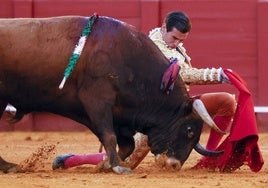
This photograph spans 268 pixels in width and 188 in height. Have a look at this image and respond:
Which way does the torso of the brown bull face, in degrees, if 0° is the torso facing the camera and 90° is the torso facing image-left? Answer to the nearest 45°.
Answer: approximately 270°
